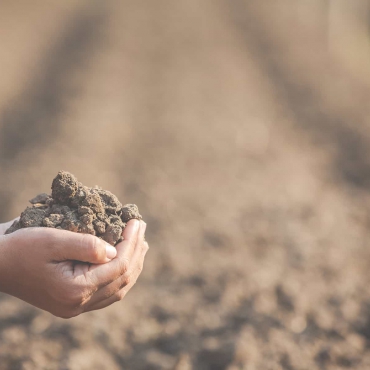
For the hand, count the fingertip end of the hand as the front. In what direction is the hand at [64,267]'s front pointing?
to the viewer's right
